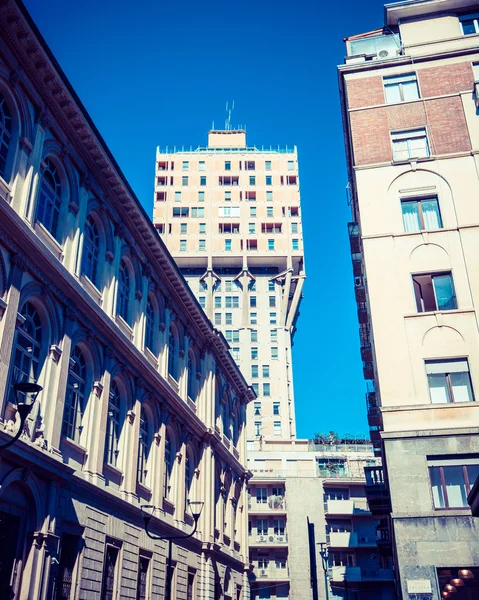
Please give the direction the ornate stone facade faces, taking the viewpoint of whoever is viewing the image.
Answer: facing the viewer and to the right of the viewer

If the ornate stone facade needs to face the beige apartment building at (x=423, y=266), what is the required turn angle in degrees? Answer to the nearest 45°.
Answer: approximately 45° to its left
